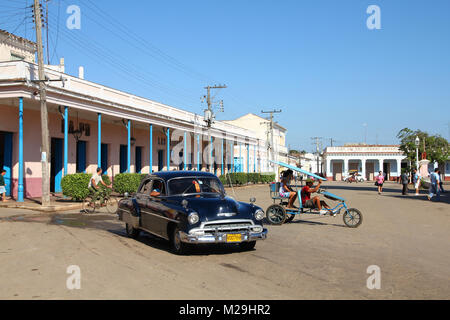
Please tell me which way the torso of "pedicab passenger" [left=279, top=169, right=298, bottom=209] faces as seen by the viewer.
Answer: to the viewer's right

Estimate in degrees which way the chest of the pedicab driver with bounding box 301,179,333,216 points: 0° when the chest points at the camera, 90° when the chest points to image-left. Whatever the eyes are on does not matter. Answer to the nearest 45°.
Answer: approximately 270°

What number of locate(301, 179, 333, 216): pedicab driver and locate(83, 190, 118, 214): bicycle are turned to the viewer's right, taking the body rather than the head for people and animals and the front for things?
2

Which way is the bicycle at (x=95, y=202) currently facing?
to the viewer's right

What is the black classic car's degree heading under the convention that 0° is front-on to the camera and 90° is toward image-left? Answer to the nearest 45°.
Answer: approximately 315°

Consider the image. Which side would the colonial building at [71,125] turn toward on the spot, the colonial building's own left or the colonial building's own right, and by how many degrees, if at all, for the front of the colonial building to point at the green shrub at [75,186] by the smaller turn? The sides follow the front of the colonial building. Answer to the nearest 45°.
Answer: approximately 45° to the colonial building's own right

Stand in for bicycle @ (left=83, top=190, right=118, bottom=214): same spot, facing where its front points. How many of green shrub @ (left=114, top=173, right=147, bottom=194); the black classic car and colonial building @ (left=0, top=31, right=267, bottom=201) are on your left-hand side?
2

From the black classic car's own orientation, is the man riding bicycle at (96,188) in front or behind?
behind

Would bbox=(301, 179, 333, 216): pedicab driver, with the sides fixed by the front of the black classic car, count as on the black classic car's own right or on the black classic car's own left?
on the black classic car's own left

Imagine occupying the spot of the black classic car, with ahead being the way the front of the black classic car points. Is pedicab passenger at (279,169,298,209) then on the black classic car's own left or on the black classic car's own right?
on the black classic car's own left

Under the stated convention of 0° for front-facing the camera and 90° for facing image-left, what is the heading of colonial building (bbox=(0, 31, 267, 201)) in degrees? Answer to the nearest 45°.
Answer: approximately 315°

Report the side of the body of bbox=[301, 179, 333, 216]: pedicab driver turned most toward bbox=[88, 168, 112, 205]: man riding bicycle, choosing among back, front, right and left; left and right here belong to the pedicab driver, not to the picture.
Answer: back
